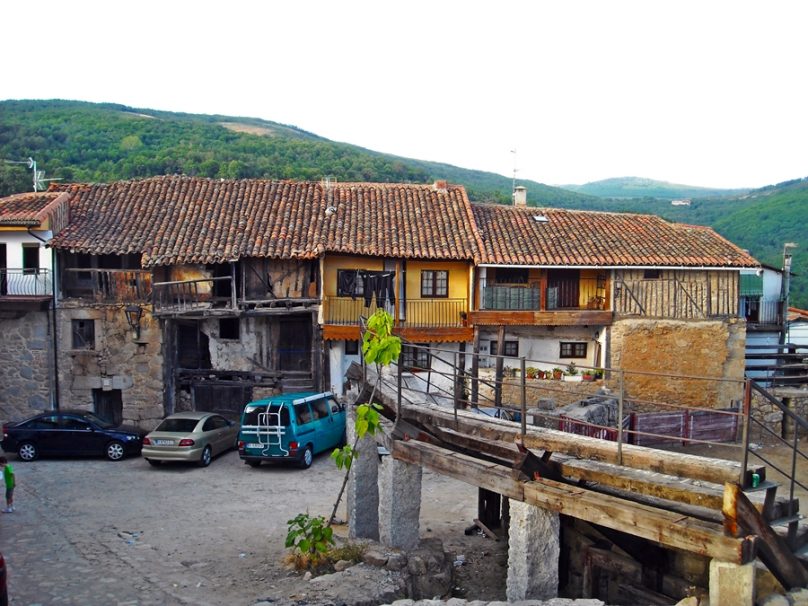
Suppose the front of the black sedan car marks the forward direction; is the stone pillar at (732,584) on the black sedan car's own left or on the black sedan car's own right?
on the black sedan car's own right

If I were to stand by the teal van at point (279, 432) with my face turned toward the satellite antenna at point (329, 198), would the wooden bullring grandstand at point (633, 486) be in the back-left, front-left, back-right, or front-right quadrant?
back-right

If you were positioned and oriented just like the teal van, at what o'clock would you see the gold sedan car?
The gold sedan car is roughly at 8 o'clock from the teal van.

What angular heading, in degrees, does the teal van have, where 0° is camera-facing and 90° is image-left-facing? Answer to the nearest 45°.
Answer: approximately 225°

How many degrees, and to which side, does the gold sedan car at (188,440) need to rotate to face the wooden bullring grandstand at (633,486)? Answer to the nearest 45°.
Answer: approximately 135° to its right

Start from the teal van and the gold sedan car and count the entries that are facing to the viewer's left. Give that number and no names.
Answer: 0

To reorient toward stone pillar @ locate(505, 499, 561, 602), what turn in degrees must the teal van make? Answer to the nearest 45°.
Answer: approximately 135° to its right

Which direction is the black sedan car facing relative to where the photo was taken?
to the viewer's right

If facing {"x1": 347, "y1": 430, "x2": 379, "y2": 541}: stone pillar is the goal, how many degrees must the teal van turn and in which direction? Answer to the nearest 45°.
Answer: approximately 135° to its right

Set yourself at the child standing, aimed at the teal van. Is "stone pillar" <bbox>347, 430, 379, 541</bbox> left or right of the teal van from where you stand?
right
